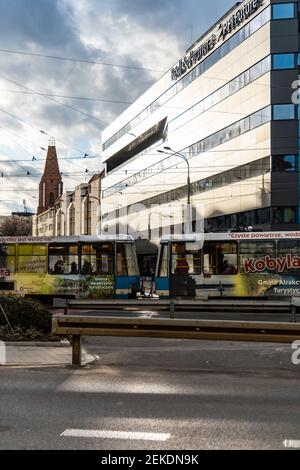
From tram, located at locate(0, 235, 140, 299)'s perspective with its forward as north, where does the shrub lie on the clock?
The shrub is roughly at 9 o'clock from the tram.

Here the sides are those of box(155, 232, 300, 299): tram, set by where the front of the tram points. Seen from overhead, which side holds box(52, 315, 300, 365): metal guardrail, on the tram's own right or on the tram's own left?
on the tram's own left

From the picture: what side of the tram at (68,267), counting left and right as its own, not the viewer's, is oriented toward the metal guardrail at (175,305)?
left

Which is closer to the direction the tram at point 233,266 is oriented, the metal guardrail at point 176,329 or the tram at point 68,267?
the tram

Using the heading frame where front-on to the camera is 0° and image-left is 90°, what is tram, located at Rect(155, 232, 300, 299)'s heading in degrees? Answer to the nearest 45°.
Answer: approximately 90°

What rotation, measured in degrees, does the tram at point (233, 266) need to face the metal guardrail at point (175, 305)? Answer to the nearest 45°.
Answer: approximately 90° to its left

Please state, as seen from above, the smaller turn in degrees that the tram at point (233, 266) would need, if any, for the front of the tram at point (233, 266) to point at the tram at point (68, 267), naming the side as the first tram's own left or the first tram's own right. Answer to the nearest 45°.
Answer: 0° — it already faces it

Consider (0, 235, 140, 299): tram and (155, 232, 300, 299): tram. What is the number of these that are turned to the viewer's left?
2
